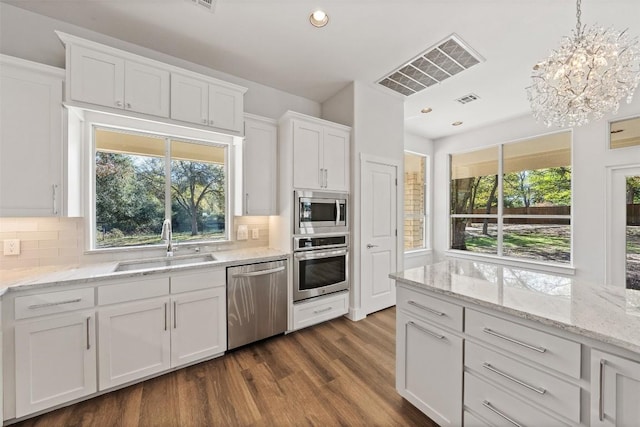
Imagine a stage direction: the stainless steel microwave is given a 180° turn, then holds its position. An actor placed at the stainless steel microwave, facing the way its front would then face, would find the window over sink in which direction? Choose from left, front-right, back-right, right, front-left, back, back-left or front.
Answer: front-left

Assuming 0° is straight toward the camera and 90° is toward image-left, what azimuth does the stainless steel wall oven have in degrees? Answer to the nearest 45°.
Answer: approximately 315°

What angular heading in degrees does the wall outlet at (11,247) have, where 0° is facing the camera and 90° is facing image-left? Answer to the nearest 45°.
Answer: approximately 0°

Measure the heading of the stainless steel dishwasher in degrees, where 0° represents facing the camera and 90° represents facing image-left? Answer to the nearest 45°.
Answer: approximately 315°

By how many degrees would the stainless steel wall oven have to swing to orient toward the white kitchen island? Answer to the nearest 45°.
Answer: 0° — it already faces it

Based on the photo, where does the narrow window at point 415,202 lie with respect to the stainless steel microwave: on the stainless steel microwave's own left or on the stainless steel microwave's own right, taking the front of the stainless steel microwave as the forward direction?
on the stainless steel microwave's own left

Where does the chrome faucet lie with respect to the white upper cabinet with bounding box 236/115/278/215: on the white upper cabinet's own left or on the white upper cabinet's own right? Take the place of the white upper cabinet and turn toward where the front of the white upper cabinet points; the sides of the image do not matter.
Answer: on the white upper cabinet's own right
